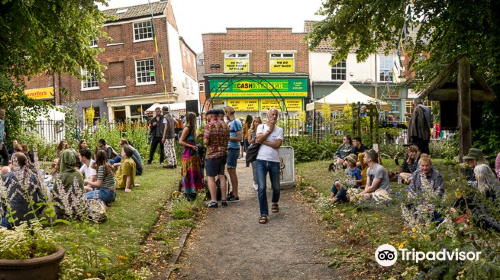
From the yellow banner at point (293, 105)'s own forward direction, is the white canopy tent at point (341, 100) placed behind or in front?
in front

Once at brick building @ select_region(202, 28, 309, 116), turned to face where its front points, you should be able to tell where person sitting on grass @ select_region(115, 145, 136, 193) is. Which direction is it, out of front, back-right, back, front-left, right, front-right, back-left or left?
front

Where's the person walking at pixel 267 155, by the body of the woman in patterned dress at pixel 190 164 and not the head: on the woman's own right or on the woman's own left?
on the woman's own right

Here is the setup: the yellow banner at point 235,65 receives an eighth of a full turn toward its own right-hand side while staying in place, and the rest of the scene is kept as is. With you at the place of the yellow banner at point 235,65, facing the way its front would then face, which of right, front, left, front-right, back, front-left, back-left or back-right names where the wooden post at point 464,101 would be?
front-left

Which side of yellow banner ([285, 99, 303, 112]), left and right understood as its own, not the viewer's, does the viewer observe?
front

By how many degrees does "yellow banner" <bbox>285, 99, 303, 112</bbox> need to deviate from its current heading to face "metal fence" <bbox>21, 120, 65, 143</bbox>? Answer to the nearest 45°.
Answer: approximately 45° to its right

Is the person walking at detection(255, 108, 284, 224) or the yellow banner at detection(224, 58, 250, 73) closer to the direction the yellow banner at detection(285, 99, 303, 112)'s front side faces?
the person walking

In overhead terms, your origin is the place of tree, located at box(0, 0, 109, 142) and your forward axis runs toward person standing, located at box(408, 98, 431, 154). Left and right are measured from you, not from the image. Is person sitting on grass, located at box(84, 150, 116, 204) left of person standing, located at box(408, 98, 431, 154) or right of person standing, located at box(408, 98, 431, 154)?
right

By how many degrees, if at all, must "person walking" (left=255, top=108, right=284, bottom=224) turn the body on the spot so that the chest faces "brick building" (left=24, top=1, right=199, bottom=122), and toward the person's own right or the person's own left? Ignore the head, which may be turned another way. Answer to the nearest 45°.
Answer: approximately 180°

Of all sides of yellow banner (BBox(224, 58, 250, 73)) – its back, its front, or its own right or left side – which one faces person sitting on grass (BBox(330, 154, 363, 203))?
front

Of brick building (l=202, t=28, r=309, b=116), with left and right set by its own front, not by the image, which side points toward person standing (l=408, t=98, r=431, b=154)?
front

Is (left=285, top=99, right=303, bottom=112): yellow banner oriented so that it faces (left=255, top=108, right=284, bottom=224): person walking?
yes

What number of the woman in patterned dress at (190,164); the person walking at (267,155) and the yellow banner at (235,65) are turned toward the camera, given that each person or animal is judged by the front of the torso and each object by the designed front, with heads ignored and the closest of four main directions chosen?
2

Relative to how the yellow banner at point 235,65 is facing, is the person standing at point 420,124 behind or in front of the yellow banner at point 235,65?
in front

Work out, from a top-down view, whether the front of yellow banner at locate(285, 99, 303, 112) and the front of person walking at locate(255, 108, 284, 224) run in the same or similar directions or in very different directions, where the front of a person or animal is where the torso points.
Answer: same or similar directions

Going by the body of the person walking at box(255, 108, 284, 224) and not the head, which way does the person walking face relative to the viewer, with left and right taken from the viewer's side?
facing the viewer

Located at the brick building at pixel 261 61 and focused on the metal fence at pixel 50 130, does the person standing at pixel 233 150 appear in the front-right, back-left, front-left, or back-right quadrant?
front-left
